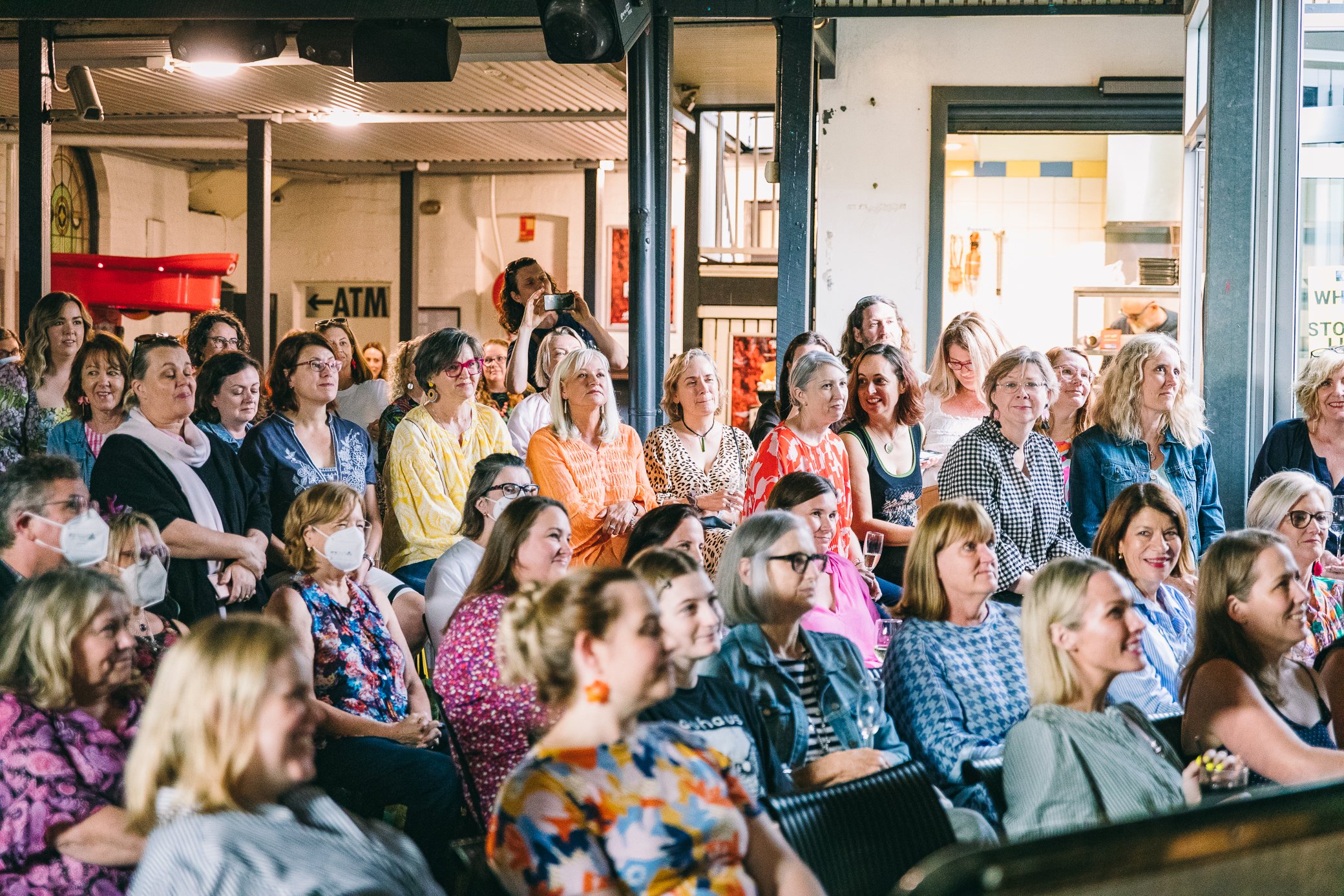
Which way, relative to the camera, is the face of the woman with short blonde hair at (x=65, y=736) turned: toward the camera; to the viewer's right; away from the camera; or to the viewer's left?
to the viewer's right

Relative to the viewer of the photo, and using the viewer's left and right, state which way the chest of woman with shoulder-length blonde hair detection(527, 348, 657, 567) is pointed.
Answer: facing the viewer and to the right of the viewer

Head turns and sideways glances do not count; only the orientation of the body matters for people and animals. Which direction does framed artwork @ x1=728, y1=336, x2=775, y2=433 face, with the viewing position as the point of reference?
facing the viewer

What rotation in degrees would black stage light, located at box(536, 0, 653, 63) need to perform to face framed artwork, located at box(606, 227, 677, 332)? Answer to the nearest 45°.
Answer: approximately 135° to its right

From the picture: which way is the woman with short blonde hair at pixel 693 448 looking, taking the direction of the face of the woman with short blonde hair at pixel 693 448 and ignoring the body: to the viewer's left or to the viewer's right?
to the viewer's right

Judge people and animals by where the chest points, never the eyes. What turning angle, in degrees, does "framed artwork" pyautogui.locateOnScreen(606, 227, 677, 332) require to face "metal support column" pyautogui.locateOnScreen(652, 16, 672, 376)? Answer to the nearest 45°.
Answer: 0° — it already faces it

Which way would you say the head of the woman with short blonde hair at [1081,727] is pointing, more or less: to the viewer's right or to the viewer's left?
to the viewer's right

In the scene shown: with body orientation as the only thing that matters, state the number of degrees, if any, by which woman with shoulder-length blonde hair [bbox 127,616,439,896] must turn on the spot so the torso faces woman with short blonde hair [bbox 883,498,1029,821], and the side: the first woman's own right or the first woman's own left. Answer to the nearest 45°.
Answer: approximately 45° to the first woman's own left

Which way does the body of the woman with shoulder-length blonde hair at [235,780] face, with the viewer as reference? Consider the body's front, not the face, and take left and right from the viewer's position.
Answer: facing to the right of the viewer

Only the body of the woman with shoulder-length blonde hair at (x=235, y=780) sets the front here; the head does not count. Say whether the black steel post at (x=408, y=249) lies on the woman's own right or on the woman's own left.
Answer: on the woman's own left

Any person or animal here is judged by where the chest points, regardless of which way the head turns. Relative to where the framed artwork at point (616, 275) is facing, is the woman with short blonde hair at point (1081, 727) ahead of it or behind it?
ahead

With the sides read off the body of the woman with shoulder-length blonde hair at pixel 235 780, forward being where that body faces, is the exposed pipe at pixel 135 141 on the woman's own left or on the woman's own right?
on the woman's own left
